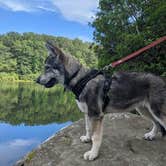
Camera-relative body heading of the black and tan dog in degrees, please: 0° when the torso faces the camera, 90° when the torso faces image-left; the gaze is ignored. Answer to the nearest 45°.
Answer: approximately 90°

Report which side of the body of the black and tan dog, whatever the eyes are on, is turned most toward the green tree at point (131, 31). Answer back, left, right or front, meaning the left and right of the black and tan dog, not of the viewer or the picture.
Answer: right
